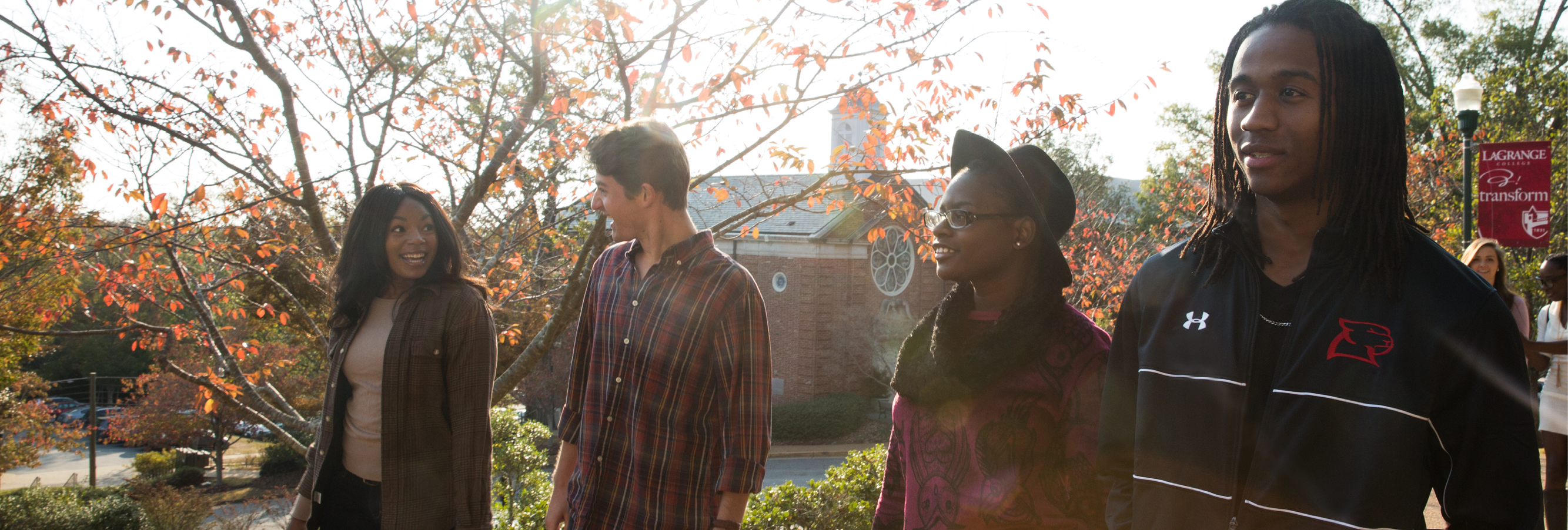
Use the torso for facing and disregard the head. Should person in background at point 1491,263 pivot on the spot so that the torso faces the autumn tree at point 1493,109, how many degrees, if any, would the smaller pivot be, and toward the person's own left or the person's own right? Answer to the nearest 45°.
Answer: approximately 135° to the person's own right

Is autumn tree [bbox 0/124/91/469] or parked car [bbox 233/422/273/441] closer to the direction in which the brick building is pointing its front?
the autumn tree

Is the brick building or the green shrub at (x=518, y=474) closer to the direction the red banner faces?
the green shrub

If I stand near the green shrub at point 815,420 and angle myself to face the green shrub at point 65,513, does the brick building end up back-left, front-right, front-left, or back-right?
back-right

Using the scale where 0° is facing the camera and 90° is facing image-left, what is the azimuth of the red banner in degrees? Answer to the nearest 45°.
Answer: approximately 0°

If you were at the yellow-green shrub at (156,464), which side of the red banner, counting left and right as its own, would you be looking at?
right

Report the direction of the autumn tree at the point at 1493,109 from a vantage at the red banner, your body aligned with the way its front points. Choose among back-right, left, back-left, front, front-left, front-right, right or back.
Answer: back

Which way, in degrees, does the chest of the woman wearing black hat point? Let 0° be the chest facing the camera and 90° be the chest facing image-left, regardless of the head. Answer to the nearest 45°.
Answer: approximately 45°

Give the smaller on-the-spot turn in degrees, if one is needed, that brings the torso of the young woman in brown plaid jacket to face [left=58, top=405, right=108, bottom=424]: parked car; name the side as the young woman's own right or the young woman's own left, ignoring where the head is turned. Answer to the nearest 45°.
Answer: approximately 135° to the young woman's own right

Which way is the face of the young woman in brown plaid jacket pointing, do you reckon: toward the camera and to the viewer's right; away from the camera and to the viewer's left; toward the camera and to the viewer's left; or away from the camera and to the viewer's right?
toward the camera and to the viewer's right

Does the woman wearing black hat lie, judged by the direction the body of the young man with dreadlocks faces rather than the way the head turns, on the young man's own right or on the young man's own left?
on the young man's own right
